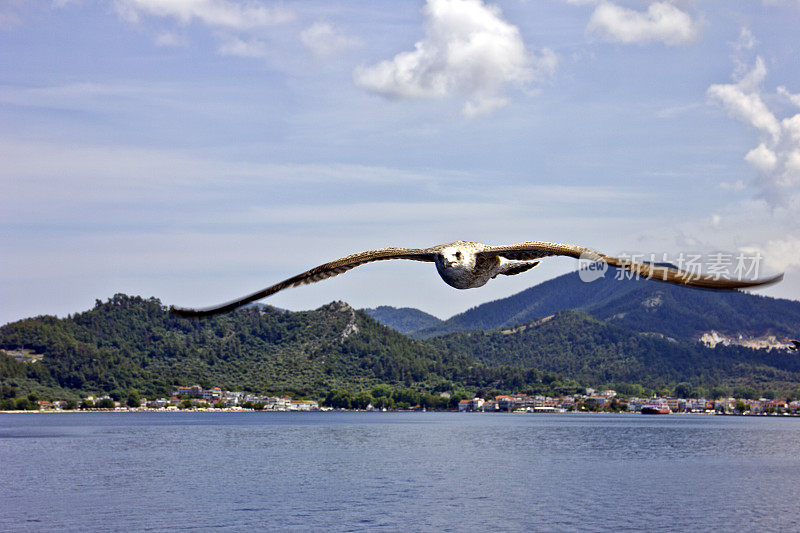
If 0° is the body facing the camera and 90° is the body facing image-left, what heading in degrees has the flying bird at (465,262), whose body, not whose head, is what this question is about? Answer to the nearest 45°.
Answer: approximately 0°
